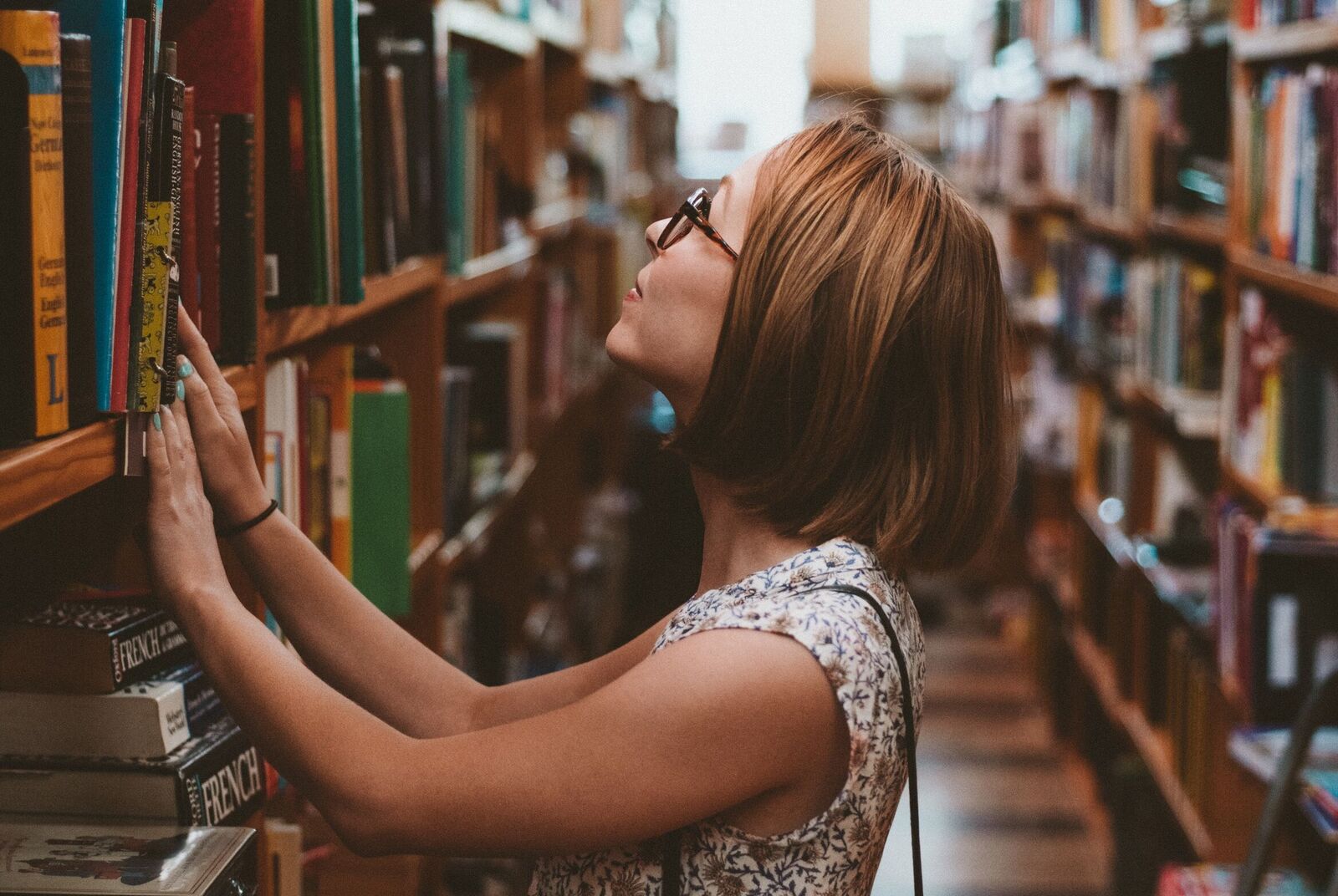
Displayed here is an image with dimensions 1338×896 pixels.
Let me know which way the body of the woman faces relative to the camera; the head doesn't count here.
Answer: to the viewer's left

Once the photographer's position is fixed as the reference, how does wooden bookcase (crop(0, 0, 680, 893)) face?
facing the viewer and to the right of the viewer

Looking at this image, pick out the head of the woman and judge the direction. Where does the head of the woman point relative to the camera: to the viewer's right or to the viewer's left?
to the viewer's left

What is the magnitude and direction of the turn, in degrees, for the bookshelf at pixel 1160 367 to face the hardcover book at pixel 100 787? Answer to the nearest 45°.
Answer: approximately 45° to its left

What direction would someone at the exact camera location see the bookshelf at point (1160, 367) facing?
facing the viewer and to the left of the viewer

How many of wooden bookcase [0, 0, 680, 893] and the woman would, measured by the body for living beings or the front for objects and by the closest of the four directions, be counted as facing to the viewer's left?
1

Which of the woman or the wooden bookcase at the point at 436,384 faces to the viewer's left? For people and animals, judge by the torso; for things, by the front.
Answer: the woman

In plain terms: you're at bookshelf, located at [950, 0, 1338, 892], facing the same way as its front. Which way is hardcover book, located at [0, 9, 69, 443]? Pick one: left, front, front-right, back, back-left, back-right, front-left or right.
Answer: front-left

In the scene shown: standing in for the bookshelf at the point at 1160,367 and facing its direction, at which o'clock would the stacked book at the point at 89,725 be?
The stacked book is roughly at 11 o'clock from the bookshelf.
